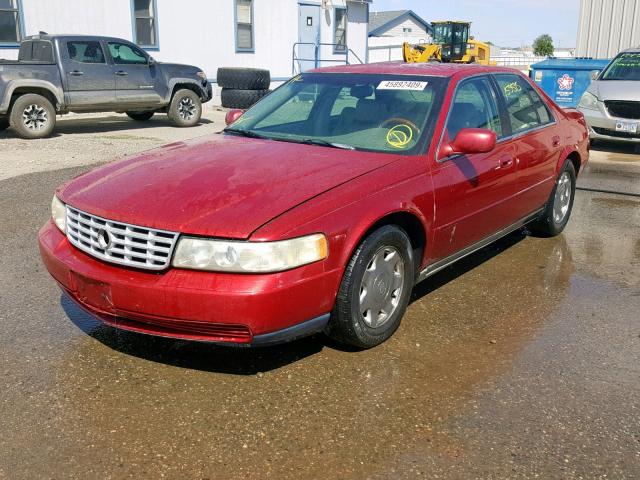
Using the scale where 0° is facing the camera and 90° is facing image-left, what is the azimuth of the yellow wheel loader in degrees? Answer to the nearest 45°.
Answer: approximately 90°

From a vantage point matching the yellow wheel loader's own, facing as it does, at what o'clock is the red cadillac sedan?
The red cadillac sedan is roughly at 9 o'clock from the yellow wheel loader.

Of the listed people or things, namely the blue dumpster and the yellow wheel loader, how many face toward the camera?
1

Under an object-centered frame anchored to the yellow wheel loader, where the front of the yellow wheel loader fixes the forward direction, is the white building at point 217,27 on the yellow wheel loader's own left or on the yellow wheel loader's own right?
on the yellow wheel loader's own left

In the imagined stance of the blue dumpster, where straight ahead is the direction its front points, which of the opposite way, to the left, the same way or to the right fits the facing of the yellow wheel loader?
to the right

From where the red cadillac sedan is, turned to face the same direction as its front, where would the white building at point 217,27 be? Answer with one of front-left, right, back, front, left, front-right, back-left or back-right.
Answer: back-right

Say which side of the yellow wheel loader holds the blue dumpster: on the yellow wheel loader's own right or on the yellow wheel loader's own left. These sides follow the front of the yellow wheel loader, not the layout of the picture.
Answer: on the yellow wheel loader's own left

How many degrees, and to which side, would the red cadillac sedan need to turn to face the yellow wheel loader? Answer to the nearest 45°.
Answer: approximately 135° to its right

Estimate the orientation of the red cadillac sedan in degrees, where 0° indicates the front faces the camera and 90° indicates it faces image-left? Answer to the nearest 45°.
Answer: approximately 45°
